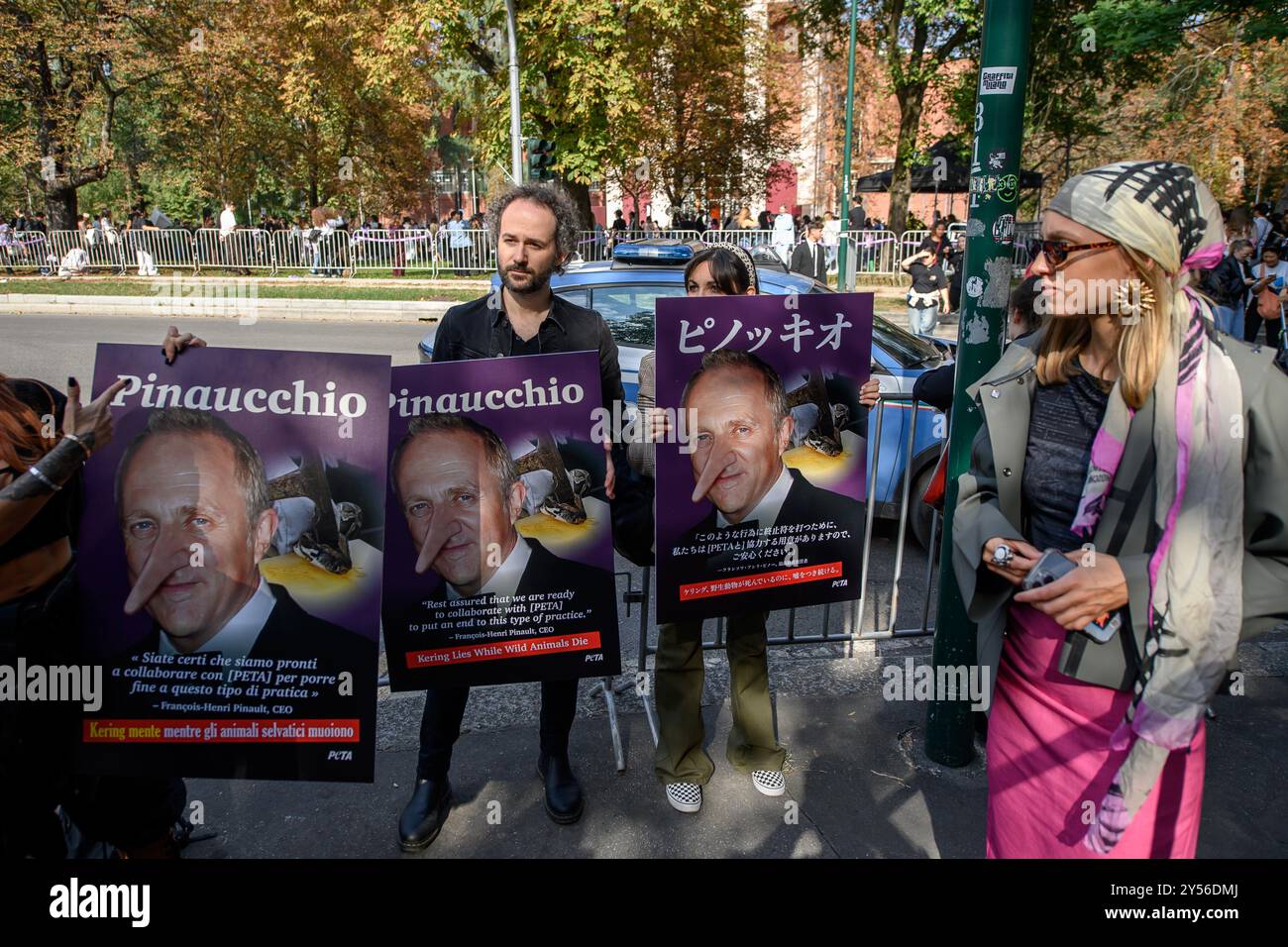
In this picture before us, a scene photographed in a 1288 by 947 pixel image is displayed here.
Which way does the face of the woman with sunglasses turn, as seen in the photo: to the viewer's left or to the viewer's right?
to the viewer's left

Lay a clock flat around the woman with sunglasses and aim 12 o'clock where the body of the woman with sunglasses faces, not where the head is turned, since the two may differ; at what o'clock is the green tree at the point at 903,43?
The green tree is roughly at 4 o'clock from the woman with sunglasses.

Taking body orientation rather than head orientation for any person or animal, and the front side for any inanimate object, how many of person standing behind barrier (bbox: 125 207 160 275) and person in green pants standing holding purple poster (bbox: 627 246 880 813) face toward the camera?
2

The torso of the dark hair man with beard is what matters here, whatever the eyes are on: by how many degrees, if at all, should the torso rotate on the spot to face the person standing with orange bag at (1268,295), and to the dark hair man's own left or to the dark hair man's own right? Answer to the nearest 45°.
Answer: approximately 135° to the dark hair man's own left

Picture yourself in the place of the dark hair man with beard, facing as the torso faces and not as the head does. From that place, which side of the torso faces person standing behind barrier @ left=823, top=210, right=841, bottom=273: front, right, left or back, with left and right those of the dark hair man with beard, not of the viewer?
back

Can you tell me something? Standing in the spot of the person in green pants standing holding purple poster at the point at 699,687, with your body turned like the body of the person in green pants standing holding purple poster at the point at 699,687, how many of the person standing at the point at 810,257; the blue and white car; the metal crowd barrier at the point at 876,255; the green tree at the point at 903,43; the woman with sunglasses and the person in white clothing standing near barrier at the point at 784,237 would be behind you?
5

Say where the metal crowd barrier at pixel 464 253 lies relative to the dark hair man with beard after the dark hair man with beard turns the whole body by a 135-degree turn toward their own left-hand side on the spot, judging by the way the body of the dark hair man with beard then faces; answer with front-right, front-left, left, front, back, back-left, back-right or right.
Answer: front-left

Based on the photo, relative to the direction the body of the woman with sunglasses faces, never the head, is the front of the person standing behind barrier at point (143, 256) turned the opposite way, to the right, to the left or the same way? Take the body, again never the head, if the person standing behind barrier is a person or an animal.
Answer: to the left

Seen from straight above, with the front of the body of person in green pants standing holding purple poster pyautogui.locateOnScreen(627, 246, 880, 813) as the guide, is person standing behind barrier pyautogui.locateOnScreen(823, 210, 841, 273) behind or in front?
behind

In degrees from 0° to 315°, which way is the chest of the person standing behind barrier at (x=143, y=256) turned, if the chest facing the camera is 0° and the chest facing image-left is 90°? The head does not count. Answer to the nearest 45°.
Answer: approximately 0°
